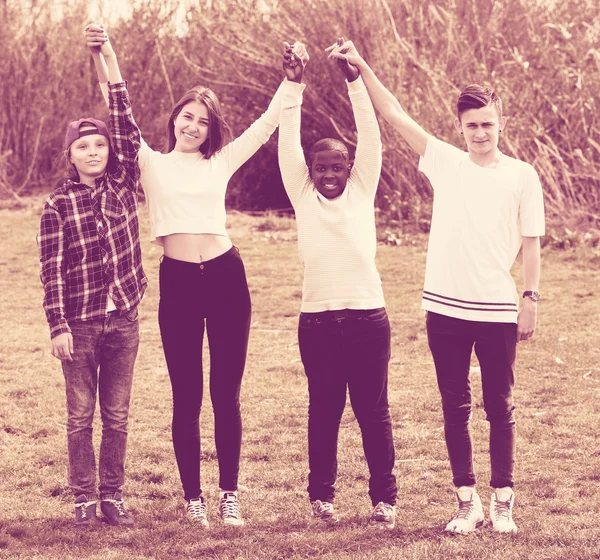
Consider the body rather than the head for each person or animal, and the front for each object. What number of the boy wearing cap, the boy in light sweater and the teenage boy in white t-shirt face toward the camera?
3

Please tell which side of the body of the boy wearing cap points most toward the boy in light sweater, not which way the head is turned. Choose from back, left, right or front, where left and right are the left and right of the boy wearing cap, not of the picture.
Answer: left

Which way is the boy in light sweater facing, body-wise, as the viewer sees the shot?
toward the camera

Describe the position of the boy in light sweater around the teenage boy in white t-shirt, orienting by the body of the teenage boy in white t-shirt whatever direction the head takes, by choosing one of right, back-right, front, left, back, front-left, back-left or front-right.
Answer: right

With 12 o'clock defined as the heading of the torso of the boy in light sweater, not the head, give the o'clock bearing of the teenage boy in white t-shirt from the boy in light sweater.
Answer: The teenage boy in white t-shirt is roughly at 9 o'clock from the boy in light sweater.

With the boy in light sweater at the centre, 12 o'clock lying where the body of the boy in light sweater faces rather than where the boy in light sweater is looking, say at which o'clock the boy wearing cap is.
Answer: The boy wearing cap is roughly at 3 o'clock from the boy in light sweater.

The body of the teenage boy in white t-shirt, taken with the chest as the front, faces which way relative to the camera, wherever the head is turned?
toward the camera

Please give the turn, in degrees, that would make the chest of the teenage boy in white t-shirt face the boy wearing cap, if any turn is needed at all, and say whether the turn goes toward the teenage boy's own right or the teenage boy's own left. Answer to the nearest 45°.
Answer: approximately 90° to the teenage boy's own right
